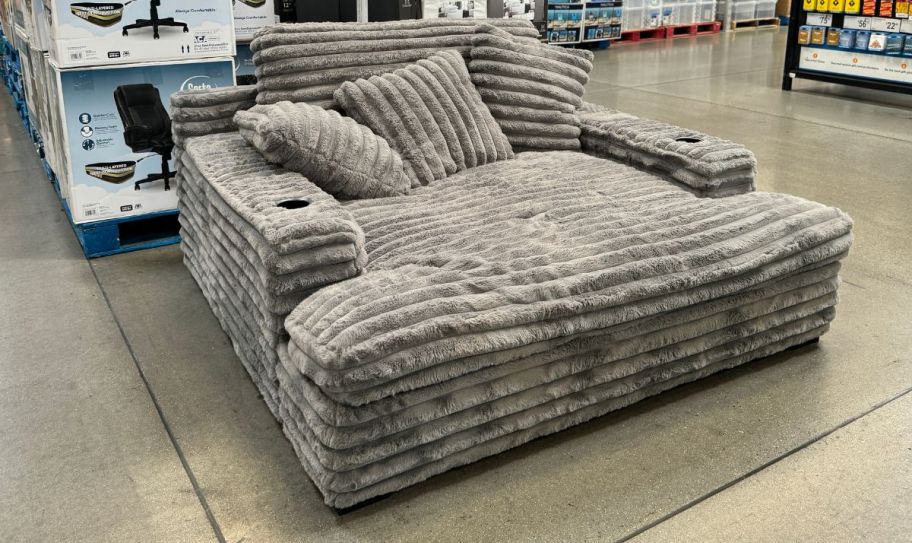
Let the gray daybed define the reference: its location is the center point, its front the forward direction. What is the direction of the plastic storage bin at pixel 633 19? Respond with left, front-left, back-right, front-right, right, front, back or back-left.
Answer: back-left

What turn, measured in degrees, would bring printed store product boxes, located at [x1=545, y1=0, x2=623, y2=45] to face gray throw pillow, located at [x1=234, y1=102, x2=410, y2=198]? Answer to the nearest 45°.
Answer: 0° — it already faces it

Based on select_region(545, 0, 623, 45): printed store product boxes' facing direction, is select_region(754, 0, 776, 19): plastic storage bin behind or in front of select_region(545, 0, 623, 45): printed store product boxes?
behind

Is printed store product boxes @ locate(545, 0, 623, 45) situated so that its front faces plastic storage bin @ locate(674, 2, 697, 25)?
no

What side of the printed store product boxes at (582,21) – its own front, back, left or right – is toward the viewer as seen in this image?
front

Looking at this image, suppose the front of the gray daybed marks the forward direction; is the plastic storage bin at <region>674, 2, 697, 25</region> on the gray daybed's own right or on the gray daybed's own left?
on the gray daybed's own left

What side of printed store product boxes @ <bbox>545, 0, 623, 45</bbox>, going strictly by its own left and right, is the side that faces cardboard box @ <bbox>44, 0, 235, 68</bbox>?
front

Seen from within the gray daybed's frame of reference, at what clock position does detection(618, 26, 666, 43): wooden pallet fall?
The wooden pallet is roughly at 8 o'clock from the gray daybed.

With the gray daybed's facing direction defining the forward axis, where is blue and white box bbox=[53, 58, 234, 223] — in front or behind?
behind

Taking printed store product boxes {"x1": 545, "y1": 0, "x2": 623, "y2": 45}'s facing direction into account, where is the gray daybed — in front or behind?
in front

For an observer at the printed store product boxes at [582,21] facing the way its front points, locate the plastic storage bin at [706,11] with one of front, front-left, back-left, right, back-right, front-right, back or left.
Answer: back-left

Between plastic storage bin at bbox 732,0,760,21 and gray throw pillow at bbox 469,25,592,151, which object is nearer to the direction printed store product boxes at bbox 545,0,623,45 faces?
the gray throw pillow

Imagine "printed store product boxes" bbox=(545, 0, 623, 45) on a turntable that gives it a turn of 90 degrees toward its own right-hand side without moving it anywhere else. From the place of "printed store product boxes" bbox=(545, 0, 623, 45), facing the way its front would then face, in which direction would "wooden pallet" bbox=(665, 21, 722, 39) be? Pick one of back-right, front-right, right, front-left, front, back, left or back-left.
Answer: back-right

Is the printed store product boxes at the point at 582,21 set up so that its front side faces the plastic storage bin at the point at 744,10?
no

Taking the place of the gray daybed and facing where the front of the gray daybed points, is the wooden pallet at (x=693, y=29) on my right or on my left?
on my left

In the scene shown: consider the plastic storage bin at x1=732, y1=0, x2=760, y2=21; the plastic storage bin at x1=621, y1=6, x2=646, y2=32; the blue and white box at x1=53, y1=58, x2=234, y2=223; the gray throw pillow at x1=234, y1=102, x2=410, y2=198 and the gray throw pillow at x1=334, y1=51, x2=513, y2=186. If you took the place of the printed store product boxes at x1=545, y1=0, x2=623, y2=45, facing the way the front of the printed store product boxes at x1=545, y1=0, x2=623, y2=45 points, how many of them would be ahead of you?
3

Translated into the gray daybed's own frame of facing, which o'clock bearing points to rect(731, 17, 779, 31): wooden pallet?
The wooden pallet is roughly at 8 o'clock from the gray daybed.

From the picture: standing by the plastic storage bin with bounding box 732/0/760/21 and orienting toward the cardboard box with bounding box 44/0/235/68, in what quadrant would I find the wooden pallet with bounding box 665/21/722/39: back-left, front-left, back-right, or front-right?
front-right
